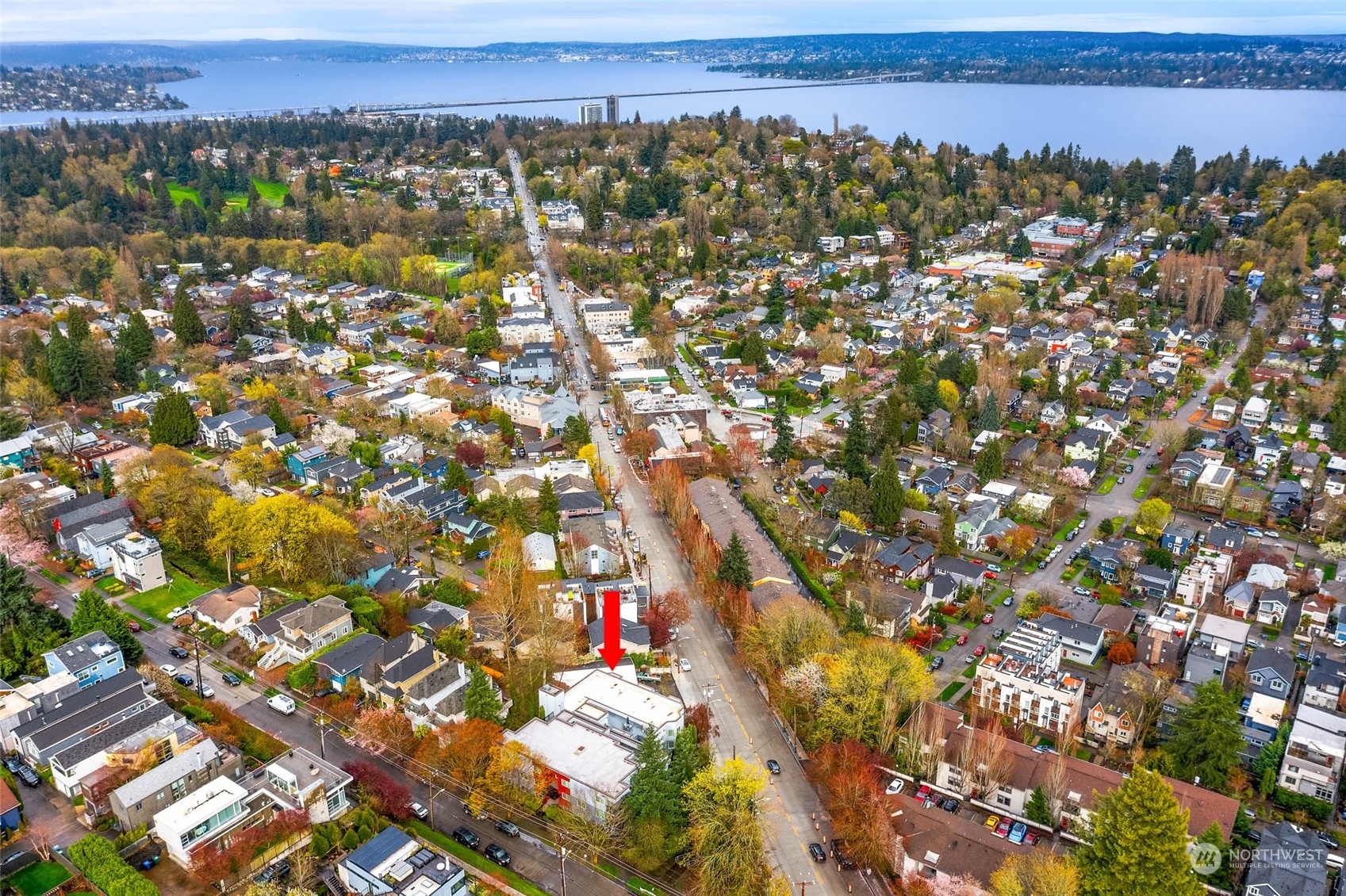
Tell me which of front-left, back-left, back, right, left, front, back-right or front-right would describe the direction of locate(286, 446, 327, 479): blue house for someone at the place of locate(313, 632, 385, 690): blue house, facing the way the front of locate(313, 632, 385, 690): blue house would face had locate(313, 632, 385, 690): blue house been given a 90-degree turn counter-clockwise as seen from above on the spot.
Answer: back-left

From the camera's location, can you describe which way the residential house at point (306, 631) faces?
facing the viewer and to the left of the viewer

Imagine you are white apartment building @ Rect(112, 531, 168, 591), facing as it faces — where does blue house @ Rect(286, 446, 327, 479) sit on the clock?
The blue house is roughly at 6 o'clock from the white apartment building.

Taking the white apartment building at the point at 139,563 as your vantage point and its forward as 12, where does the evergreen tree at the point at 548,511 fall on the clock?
The evergreen tree is roughly at 8 o'clock from the white apartment building.

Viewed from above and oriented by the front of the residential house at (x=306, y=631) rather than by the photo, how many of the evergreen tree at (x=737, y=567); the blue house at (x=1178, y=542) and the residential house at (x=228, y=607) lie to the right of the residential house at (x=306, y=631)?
1

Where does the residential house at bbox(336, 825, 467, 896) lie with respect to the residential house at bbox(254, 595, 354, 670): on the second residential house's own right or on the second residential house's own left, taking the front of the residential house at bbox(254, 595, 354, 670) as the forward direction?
on the second residential house's own left

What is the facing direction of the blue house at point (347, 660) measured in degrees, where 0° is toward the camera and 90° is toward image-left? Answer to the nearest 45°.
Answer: approximately 45°

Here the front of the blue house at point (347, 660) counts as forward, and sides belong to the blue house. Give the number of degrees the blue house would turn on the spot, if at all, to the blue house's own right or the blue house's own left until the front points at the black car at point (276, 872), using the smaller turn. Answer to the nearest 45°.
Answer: approximately 45° to the blue house's own left

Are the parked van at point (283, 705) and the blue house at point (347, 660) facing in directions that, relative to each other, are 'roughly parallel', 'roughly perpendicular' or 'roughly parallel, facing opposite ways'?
roughly perpendicular

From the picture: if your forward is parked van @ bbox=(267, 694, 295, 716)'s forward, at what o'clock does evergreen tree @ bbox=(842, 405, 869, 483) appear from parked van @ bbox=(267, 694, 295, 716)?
The evergreen tree is roughly at 4 o'clock from the parked van.

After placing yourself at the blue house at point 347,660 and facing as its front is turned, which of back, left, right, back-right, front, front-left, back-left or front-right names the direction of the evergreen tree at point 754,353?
back

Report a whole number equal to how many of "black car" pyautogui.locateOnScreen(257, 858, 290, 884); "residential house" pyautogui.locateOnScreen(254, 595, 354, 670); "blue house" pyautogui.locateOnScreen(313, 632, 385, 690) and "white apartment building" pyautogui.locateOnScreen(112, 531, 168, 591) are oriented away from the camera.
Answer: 0

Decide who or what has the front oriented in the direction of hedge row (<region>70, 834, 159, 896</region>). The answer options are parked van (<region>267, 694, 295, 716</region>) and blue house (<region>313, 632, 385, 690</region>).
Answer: the blue house

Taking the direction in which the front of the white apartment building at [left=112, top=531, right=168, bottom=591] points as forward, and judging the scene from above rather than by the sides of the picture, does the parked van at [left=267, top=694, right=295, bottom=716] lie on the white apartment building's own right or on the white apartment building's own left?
on the white apartment building's own left
